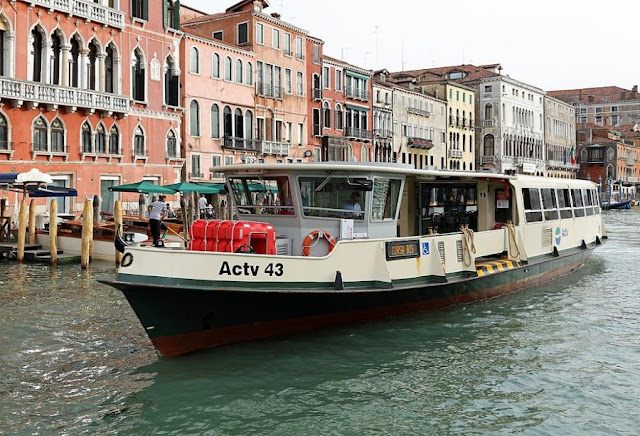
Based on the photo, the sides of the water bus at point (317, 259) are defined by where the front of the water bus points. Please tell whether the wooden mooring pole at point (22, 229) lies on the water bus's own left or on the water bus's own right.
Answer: on the water bus's own right

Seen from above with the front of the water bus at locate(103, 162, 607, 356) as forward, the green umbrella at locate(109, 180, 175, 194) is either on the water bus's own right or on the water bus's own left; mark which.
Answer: on the water bus's own right

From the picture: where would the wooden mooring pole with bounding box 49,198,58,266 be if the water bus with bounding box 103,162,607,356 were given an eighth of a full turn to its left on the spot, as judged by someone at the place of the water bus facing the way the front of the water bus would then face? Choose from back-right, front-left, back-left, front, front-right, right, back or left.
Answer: back-right

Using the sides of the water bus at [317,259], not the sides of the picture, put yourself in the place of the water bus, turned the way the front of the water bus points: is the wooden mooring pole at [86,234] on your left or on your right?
on your right

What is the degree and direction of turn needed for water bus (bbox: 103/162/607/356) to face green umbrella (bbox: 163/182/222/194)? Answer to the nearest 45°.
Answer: approximately 135° to its right

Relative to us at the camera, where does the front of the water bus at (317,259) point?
facing the viewer and to the left of the viewer

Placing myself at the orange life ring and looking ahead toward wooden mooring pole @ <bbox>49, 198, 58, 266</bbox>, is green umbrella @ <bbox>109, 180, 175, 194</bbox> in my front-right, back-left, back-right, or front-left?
front-right
